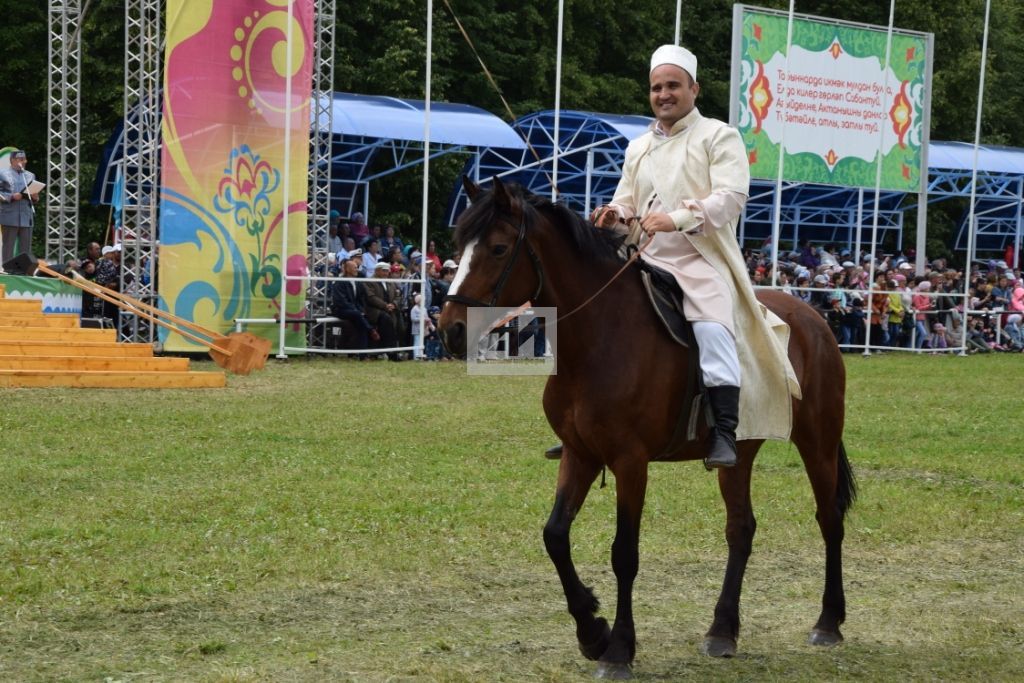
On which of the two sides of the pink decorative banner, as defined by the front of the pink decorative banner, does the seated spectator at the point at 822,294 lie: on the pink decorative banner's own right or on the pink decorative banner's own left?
on the pink decorative banner's own left

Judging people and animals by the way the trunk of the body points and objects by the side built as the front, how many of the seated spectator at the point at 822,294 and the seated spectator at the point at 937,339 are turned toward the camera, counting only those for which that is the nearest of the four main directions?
2

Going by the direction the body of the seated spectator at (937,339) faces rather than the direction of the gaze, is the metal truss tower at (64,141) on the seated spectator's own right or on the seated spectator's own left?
on the seated spectator's own right

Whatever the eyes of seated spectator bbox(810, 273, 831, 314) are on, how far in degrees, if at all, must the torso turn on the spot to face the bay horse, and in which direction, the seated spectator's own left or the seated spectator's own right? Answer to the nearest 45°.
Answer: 0° — they already face it

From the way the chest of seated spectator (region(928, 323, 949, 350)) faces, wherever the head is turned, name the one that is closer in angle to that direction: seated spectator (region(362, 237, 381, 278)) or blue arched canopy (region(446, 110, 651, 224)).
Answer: the seated spectator

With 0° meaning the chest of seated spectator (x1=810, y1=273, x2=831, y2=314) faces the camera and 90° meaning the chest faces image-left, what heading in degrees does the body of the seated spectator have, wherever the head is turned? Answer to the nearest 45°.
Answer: approximately 0°

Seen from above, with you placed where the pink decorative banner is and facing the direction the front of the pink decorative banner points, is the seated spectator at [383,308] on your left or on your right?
on your left
